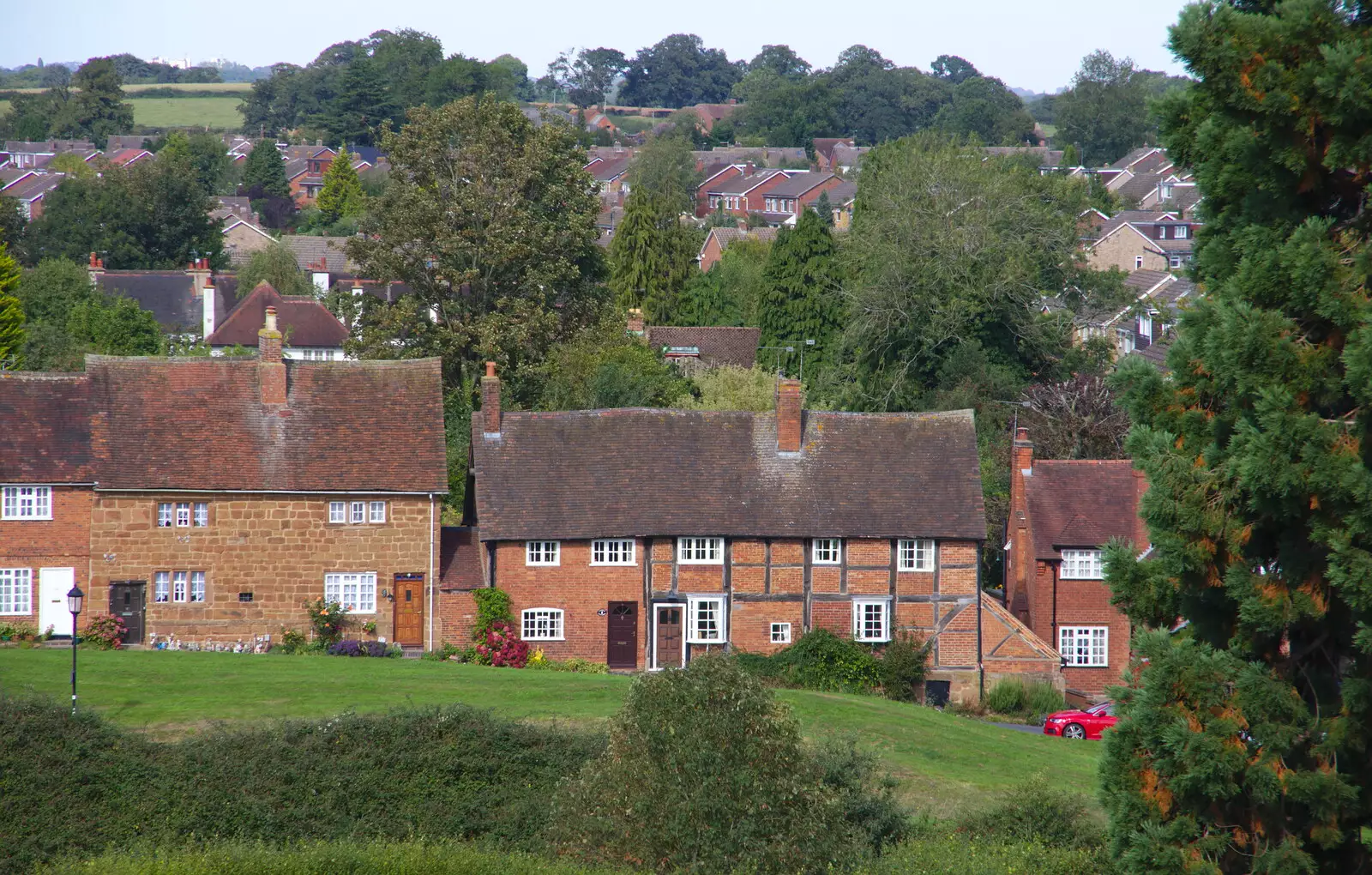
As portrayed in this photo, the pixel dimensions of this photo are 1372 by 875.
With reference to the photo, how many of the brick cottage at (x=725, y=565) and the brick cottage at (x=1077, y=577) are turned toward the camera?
2

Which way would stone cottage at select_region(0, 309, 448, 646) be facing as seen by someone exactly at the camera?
facing the viewer

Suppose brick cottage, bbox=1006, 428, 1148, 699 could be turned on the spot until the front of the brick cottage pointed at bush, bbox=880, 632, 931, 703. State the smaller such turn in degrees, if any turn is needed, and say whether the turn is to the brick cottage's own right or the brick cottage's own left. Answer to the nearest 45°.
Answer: approximately 45° to the brick cottage's own right

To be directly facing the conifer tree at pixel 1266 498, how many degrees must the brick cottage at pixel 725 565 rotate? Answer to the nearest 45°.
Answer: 0° — it already faces it

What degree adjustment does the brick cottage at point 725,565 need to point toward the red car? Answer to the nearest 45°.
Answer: approximately 90° to its left

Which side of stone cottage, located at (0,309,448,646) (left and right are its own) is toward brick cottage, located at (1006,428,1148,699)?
left

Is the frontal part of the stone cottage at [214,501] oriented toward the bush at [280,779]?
yes

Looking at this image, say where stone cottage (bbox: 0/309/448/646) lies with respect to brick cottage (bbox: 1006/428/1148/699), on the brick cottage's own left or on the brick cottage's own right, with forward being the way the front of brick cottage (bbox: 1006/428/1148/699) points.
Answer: on the brick cottage's own right

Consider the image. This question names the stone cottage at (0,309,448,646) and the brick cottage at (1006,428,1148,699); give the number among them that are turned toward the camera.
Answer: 2

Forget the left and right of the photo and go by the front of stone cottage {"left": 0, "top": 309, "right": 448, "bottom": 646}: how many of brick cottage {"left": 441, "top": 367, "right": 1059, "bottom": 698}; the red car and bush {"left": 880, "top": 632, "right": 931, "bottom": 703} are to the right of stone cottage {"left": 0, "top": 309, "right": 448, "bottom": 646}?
0

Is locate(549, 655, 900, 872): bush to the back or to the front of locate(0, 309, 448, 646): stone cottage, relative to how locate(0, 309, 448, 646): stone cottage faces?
to the front

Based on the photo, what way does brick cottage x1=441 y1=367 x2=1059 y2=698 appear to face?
toward the camera

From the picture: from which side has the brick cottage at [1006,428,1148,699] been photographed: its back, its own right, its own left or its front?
front

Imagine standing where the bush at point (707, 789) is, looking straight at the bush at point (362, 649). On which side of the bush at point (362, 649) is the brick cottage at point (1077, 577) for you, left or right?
right

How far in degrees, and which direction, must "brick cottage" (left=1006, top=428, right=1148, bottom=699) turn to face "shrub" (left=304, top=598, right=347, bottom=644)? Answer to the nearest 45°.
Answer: approximately 45° to its right

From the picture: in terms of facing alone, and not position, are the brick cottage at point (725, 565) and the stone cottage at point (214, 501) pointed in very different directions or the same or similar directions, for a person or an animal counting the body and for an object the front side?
same or similar directions

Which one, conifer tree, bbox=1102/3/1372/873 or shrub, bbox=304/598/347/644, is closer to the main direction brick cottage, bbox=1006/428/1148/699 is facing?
the conifer tree

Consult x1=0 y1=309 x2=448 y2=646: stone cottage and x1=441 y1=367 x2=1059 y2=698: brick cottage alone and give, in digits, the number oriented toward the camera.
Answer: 2

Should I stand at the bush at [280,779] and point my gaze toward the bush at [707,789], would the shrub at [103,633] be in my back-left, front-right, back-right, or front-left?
back-left
